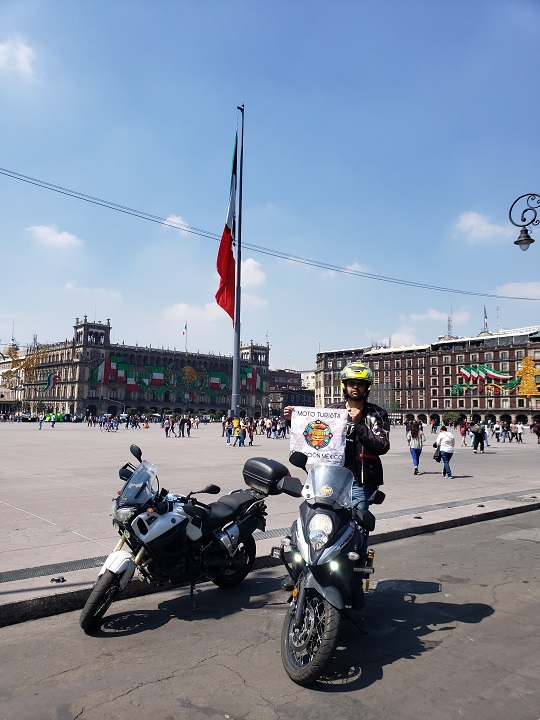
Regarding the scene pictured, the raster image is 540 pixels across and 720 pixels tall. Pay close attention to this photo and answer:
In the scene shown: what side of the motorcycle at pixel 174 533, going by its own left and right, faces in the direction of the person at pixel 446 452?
back

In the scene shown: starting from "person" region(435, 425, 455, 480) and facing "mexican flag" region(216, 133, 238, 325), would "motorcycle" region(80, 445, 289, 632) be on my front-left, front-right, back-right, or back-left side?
back-left

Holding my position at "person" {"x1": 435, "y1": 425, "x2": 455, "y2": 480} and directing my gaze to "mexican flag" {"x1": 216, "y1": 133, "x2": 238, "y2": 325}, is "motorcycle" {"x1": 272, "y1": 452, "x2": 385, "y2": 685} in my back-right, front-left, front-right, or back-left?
back-left

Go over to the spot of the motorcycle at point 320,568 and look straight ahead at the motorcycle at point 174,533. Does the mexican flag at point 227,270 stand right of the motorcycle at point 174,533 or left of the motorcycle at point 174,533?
right

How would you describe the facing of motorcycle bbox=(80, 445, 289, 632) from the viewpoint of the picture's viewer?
facing the viewer and to the left of the viewer

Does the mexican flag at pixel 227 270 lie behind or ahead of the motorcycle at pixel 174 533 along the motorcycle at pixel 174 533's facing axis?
behind

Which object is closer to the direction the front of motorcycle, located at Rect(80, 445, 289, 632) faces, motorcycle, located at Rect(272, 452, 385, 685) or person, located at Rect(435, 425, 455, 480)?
the motorcycle

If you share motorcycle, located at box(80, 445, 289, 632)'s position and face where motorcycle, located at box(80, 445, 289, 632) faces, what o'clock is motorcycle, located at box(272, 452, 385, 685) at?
motorcycle, located at box(272, 452, 385, 685) is roughly at 9 o'clock from motorcycle, located at box(80, 445, 289, 632).
